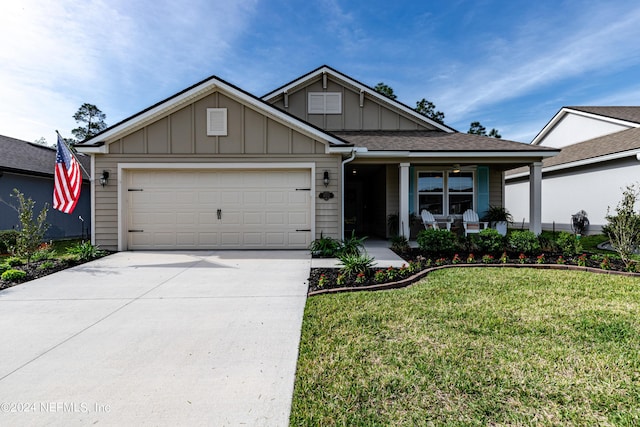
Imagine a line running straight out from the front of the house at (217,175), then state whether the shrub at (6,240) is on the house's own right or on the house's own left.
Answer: on the house's own right

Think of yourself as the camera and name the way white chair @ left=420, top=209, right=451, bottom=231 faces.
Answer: facing the viewer and to the right of the viewer

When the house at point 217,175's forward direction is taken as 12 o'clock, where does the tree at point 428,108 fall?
The tree is roughly at 7 o'clock from the house.

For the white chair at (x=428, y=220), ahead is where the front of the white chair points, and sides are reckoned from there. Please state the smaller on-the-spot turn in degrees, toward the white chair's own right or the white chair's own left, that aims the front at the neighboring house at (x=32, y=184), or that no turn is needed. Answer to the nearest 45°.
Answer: approximately 135° to the white chair's own right

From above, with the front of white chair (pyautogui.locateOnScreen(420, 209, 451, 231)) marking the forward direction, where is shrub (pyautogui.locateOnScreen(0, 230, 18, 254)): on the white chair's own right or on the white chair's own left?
on the white chair's own right

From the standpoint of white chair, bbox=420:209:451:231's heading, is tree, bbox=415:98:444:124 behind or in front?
behind

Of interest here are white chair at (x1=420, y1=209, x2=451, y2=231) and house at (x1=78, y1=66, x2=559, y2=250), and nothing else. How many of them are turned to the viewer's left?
0

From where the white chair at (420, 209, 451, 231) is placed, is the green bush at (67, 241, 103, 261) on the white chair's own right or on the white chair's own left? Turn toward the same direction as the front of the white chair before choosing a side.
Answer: on the white chair's own right

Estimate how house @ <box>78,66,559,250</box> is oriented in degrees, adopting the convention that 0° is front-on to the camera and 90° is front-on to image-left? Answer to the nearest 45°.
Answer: approximately 0°

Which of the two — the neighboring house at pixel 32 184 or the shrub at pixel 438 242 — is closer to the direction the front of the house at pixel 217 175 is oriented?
the shrub

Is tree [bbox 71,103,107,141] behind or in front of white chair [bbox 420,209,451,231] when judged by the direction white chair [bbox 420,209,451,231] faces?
behind

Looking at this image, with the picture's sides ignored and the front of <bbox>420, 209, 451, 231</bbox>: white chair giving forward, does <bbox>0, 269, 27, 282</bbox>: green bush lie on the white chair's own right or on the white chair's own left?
on the white chair's own right

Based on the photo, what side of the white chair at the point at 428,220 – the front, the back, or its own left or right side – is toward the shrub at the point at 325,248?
right
